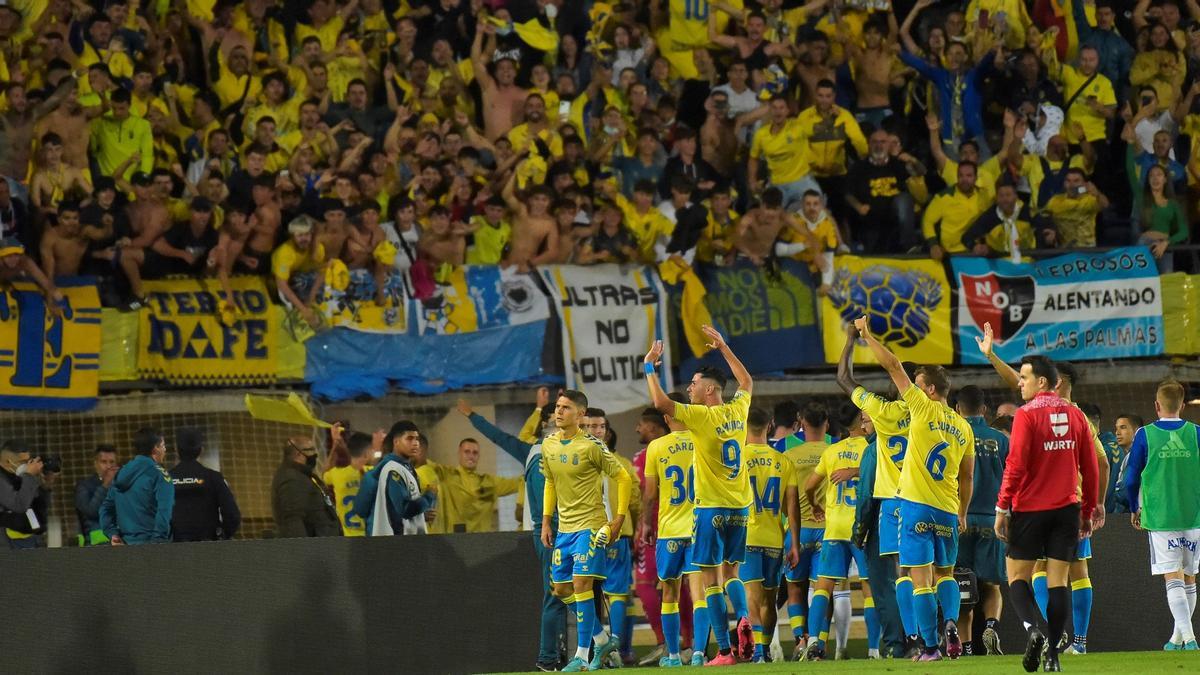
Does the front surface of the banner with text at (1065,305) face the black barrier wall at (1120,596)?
yes

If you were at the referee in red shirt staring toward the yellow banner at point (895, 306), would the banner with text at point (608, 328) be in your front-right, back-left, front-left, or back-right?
front-left

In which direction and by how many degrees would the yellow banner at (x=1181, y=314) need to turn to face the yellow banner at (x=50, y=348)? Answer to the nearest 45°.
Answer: approximately 45° to its right

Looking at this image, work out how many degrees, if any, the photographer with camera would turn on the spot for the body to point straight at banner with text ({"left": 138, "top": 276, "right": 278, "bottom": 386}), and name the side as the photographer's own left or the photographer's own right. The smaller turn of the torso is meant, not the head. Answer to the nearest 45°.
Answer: approximately 45° to the photographer's own left

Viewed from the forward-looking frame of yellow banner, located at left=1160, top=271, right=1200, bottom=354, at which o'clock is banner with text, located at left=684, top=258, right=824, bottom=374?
The banner with text is roughly at 2 o'clock from the yellow banner.

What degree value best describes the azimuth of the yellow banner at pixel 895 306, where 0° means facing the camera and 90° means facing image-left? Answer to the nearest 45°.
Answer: approximately 0°

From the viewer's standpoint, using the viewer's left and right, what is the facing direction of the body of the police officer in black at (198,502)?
facing away from the viewer

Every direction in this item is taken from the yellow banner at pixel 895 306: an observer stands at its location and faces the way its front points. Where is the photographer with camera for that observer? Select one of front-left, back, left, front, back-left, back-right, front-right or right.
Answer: front-right

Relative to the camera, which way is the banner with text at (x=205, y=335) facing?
toward the camera

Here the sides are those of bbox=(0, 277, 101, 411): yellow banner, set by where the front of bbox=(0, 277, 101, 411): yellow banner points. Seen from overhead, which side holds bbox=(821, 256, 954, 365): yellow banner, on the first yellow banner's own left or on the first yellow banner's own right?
on the first yellow banner's own left

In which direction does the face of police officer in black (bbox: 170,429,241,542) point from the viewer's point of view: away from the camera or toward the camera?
away from the camera

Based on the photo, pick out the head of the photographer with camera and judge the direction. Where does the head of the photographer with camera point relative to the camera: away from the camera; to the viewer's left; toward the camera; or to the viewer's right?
to the viewer's right

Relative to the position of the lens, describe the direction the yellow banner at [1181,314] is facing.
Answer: facing the viewer

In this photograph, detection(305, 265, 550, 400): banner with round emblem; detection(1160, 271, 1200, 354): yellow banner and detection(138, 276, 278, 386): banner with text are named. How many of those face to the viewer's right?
0

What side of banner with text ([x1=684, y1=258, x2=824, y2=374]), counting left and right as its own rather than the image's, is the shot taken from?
front

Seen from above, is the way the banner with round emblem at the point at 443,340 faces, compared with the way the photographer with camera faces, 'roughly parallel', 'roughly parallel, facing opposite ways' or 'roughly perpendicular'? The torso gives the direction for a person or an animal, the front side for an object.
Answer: roughly perpendicular
